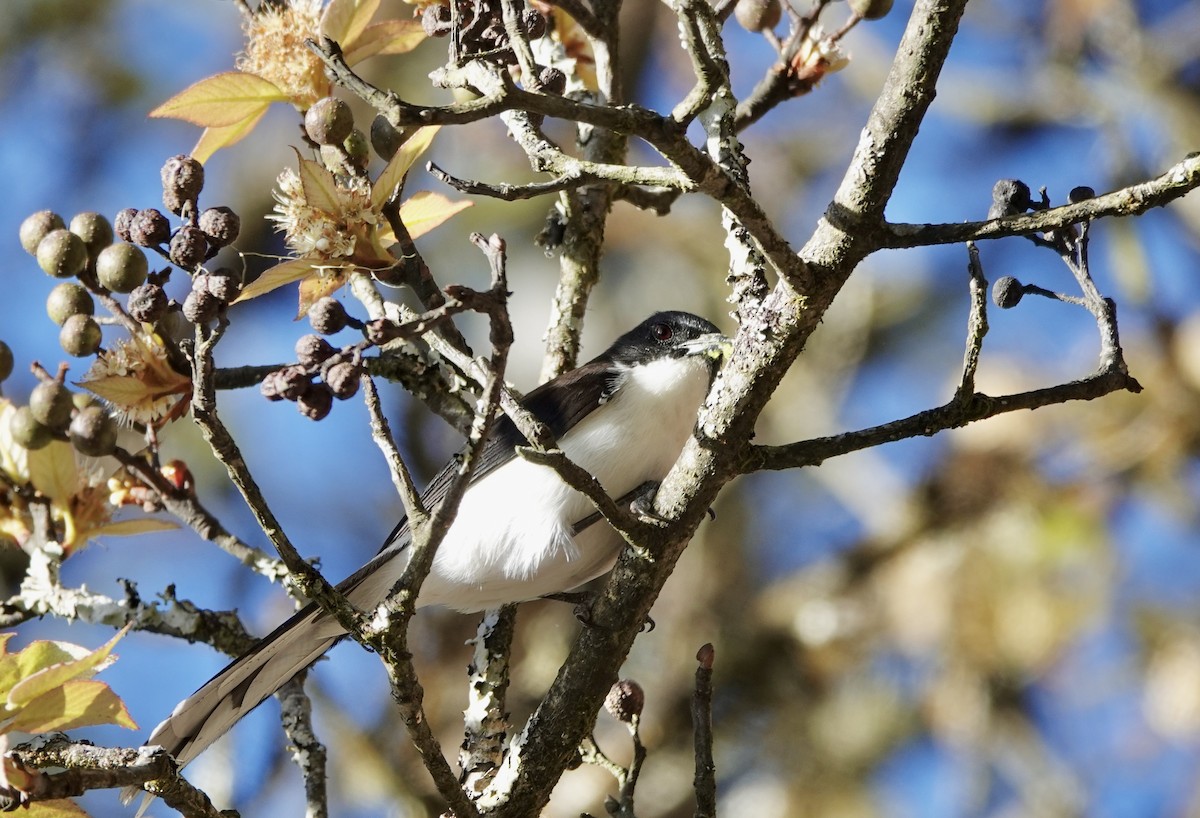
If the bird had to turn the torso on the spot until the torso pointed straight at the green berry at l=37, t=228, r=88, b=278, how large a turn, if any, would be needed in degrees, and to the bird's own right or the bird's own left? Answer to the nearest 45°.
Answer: approximately 135° to the bird's own right

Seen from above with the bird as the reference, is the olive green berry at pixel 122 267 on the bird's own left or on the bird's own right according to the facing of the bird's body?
on the bird's own right

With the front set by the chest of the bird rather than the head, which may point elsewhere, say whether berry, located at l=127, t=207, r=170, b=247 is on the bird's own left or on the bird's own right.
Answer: on the bird's own right

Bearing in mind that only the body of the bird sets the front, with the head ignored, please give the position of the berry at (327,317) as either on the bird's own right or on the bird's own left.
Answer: on the bird's own right

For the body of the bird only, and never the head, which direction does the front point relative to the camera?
to the viewer's right

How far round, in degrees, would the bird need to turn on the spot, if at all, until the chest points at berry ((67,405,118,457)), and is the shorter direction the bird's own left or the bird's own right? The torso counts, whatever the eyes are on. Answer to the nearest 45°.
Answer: approximately 135° to the bird's own right

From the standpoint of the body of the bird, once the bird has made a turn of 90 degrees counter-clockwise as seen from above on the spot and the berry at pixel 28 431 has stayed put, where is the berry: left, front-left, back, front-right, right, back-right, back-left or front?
back-left

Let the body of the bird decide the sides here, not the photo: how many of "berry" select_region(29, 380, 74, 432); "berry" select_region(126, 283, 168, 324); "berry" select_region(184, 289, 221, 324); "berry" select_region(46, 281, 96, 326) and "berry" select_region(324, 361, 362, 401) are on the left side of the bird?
0

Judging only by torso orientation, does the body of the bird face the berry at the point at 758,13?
no

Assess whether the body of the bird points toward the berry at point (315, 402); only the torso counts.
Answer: no
